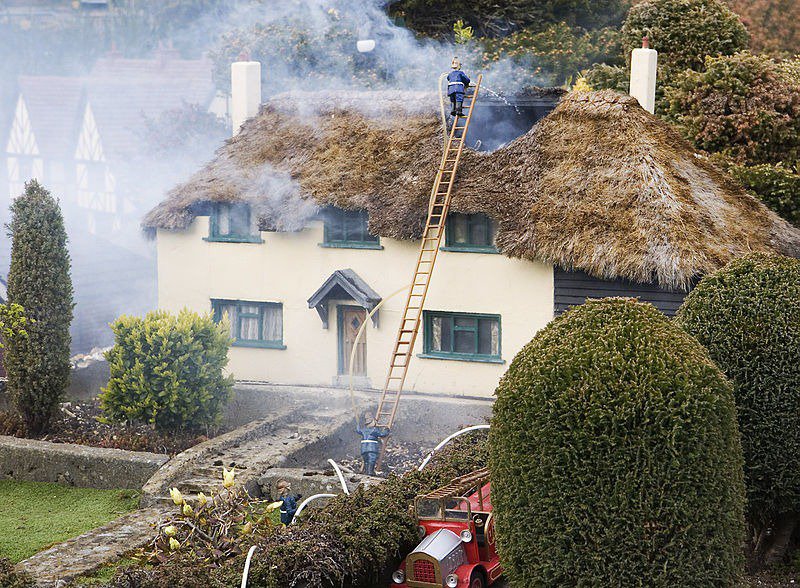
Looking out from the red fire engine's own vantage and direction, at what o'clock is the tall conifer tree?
The tall conifer tree is roughly at 3 o'clock from the red fire engine.

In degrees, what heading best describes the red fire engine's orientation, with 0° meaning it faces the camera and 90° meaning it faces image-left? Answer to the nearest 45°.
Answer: approximately 45°

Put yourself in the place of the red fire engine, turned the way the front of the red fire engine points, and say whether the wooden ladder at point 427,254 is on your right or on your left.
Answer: on your right

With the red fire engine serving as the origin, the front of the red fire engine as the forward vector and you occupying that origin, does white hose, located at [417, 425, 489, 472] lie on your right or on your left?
on your right

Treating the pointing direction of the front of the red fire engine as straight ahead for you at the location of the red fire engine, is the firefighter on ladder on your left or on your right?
on your right

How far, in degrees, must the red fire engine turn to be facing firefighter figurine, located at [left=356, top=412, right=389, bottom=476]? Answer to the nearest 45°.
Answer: approximately 135° to its right

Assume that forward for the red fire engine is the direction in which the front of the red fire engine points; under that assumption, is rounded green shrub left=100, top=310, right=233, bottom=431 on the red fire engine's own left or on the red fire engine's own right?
on the red fire engine's own right

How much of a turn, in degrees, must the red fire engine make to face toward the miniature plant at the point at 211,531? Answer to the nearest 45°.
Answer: approximately 45° to its right

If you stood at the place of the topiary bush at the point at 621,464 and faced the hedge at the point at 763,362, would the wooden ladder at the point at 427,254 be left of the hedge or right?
left

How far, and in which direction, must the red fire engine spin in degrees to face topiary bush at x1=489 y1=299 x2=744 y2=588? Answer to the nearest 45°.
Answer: approximately 90° to its left

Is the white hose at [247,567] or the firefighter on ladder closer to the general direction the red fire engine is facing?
the white hose

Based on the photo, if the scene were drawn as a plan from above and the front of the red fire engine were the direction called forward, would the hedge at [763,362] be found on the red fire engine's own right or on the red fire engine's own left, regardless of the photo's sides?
on the red fire engine's own left
